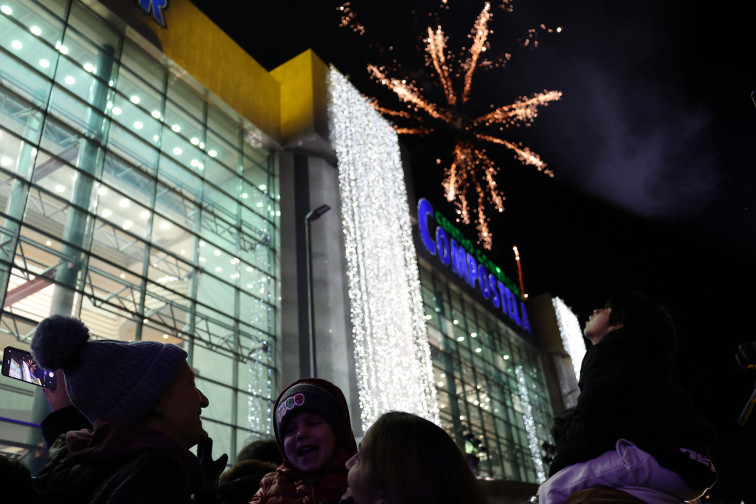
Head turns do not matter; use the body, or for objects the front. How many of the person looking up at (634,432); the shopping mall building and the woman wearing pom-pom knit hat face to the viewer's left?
1

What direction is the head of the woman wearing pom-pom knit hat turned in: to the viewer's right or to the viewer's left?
to the viewer's right

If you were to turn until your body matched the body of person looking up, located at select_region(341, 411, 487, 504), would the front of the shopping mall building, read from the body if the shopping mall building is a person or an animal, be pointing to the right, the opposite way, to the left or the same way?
the opposite way

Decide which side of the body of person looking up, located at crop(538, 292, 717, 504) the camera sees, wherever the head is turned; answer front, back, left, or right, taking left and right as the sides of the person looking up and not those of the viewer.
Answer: left

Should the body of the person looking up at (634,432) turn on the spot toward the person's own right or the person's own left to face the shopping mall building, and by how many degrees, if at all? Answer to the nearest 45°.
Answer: approximately 45° to the person's own right

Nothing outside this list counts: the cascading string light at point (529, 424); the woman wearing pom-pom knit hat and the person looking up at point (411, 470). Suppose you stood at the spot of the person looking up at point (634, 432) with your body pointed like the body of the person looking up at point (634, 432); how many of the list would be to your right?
1

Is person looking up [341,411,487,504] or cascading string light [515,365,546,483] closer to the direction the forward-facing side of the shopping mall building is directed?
the person looking up

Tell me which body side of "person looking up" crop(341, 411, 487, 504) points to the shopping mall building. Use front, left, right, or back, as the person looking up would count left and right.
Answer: front

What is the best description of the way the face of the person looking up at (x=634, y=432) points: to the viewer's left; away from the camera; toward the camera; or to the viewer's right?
to the viewer's left

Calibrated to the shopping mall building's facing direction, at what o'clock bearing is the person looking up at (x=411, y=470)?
The person looking up is roughly at 1 o'clock from the shopping mall building.

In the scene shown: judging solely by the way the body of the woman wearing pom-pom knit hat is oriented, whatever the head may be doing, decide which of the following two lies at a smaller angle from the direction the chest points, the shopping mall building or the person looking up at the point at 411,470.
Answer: the person looking up

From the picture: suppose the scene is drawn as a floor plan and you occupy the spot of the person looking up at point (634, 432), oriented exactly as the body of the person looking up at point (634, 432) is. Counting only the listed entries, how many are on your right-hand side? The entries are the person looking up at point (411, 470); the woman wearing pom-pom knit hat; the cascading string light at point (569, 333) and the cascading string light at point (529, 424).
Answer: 2

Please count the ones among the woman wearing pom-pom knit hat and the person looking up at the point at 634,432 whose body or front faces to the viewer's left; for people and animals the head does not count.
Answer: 1

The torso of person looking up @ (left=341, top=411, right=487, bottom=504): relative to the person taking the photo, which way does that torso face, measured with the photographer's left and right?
facing away from the viewer and to the left of the viewer

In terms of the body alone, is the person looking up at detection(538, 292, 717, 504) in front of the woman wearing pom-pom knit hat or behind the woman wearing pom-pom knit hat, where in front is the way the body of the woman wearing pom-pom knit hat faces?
in front

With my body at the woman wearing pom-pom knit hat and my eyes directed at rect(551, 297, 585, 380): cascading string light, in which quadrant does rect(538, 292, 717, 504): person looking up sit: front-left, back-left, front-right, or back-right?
front-right

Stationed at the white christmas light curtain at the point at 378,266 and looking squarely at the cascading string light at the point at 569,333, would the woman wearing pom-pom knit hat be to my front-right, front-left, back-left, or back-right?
back-right

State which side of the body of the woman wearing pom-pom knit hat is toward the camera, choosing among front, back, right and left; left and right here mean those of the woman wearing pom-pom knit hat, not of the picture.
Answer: right

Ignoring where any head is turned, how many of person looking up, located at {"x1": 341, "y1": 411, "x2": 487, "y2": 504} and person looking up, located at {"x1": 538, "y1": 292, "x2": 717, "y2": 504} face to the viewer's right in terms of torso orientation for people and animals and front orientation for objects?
0
